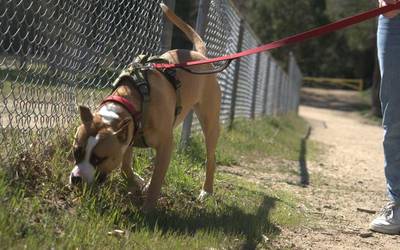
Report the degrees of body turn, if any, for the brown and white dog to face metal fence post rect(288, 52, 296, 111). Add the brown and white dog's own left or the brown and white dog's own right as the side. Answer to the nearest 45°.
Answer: approximately 135° to the brown and white dog's own right

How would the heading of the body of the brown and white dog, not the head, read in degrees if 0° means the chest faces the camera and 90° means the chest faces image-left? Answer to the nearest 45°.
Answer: approximately 45°

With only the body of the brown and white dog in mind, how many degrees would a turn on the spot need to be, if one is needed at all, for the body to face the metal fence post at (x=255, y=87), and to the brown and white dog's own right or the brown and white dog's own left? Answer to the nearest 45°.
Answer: approximately 135° to the brown and white dog's own right

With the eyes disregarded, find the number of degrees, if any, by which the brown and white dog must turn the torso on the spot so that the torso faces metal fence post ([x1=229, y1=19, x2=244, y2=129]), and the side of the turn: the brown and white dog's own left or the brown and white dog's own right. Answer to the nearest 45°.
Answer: approximately 135° to the brown and white dog's own right

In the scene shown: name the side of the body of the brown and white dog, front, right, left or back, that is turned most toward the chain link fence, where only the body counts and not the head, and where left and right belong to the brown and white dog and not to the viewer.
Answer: right

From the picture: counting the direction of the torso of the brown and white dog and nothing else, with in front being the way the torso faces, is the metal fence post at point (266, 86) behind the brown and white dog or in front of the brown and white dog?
behind
